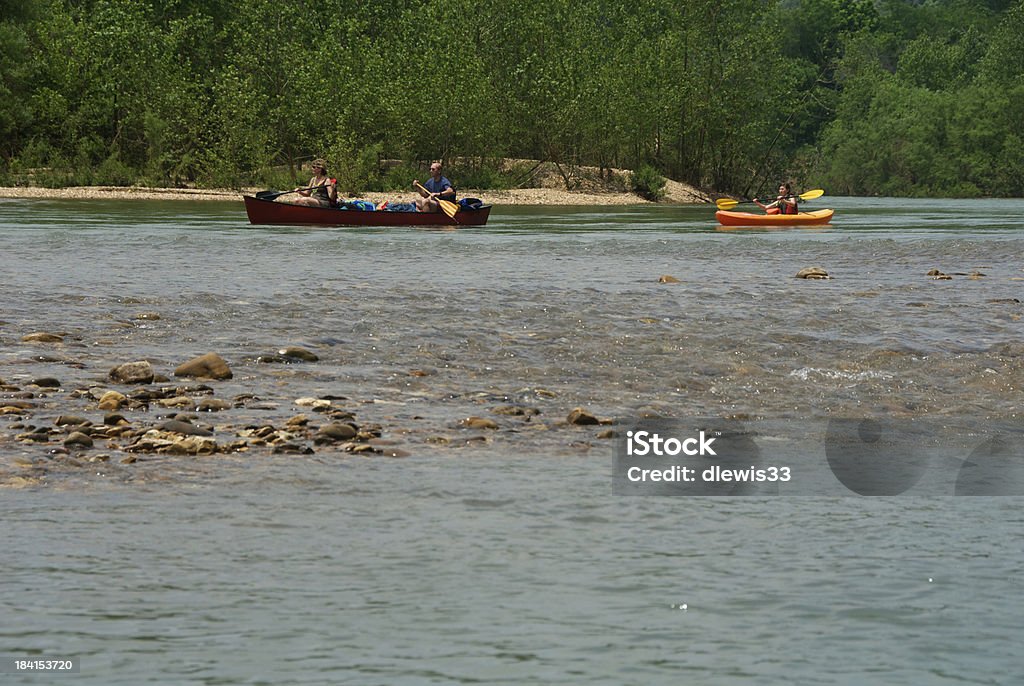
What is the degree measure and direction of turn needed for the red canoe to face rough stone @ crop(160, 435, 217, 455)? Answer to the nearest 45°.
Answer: approximately 90° to its left

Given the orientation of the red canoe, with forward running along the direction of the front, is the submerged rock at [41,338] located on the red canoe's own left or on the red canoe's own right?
on the red canoe's own left

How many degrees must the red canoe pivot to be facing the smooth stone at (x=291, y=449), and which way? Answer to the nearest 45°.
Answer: approximately 90° to its left

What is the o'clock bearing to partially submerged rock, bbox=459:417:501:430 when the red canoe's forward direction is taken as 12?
The partially submerged rock is roughly at 9 o'clock from the red canoe.

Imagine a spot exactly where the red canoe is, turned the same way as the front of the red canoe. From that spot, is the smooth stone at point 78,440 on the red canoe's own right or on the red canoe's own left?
on the red canoe's own left

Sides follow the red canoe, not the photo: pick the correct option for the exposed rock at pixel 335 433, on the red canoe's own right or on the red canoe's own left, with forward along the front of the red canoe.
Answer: on the red canoe's own left

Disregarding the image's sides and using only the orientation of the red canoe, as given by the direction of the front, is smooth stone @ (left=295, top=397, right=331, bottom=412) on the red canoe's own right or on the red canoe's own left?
on the red canoe's own left

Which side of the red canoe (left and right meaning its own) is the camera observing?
left

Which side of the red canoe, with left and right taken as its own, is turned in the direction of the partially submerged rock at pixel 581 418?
left

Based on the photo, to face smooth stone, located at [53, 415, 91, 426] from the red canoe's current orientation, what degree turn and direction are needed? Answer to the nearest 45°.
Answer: approximately 90° to its left

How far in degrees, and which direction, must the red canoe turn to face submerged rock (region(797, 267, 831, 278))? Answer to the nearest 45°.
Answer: approximately 135° to its left

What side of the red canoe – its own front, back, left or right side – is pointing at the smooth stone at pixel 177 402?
left

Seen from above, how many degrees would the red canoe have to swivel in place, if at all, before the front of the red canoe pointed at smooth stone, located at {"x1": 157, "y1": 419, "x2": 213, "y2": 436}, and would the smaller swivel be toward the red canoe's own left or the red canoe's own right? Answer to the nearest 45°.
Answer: approximately 90° to the red canoe's own left
